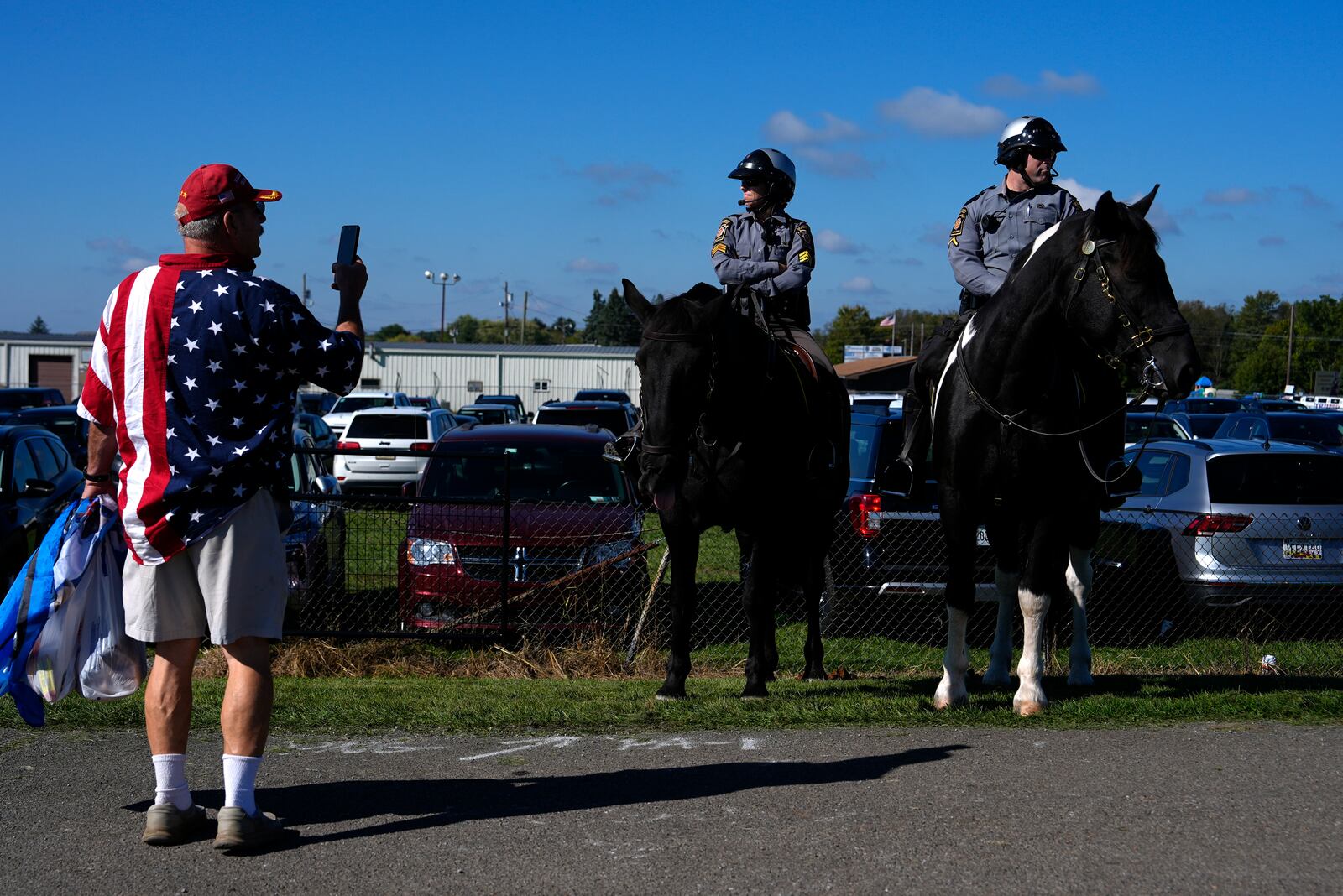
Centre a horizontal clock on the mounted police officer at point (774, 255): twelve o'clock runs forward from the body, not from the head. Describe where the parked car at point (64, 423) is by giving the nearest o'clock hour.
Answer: The parked car is roughly at 3 o'clock from the mounted police officer.

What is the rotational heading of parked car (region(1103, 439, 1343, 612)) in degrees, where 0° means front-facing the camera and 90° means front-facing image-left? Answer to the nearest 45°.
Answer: approximately 135°

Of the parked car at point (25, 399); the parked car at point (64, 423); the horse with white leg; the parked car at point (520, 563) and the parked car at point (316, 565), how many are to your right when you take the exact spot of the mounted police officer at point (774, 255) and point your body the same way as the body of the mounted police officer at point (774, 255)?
4

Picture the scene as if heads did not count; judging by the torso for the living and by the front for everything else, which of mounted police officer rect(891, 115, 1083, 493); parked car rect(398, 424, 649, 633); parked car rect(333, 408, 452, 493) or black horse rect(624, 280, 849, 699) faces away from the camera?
parked car rect(333, 408, 452, 493)

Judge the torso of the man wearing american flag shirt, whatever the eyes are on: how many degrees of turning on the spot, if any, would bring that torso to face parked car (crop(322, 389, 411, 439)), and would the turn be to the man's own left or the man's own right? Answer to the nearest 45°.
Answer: approximately 45° to the man's own left

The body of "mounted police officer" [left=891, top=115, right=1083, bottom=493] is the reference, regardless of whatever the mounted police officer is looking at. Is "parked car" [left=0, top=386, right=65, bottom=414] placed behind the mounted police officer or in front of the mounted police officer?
behind

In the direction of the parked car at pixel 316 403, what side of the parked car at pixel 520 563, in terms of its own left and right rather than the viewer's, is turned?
back

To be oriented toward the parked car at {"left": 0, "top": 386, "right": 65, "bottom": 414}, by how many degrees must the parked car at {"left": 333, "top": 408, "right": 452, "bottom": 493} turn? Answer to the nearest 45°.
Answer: approximately 45° to its left

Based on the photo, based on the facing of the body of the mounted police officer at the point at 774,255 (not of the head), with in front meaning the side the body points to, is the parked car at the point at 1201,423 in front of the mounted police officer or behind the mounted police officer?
behind
